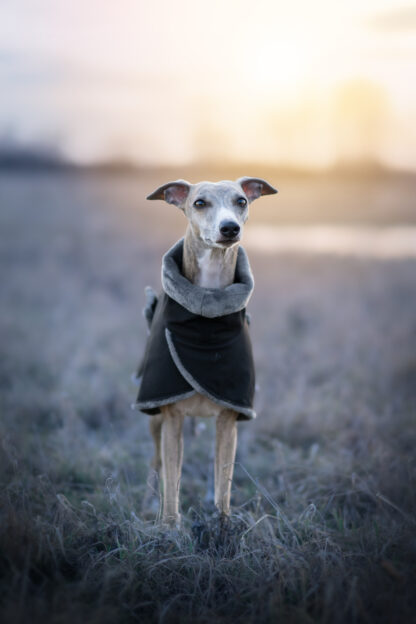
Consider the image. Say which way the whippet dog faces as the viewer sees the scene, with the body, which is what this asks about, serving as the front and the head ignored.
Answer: toward the camera
